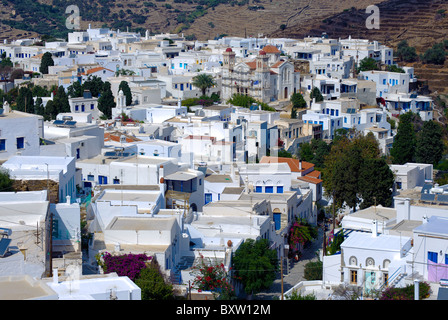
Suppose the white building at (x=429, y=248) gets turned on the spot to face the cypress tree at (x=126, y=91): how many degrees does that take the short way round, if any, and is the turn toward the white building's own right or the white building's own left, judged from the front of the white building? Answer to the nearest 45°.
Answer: approximately 135° to the white building's own right

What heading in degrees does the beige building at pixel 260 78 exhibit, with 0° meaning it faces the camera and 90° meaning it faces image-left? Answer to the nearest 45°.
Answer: approximately 45°

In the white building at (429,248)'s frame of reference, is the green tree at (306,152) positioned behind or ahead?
behind

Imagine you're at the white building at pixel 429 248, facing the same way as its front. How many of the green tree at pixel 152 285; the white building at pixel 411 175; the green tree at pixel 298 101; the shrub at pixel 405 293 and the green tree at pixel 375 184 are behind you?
3

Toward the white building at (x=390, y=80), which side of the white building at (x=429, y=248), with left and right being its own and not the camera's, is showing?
back

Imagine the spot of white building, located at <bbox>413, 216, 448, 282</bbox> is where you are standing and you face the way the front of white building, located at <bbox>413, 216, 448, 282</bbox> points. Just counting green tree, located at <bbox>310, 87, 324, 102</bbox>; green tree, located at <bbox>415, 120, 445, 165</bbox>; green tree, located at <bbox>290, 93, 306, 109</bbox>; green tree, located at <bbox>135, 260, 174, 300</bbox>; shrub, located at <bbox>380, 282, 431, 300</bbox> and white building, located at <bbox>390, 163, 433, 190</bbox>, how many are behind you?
4

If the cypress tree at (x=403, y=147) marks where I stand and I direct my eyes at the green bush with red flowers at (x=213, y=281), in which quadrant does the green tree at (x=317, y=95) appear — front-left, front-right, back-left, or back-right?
back-right

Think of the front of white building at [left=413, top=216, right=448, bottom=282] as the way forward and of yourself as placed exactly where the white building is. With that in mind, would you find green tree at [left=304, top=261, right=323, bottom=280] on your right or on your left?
on your right

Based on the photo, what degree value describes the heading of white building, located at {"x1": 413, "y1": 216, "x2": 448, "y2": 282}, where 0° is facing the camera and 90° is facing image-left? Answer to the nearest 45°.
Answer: approximately 0°

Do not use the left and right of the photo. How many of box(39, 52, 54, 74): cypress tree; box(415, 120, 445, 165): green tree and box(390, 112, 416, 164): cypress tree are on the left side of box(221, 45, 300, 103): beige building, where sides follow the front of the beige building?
2

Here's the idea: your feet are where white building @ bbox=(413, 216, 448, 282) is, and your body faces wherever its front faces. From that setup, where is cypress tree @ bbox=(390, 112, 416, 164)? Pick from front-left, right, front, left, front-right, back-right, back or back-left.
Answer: back

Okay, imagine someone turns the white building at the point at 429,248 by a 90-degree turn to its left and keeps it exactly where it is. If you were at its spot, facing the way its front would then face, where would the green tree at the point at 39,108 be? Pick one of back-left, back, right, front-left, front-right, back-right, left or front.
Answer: back-left

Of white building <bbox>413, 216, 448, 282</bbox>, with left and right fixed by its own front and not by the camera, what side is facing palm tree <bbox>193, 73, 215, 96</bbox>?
back
